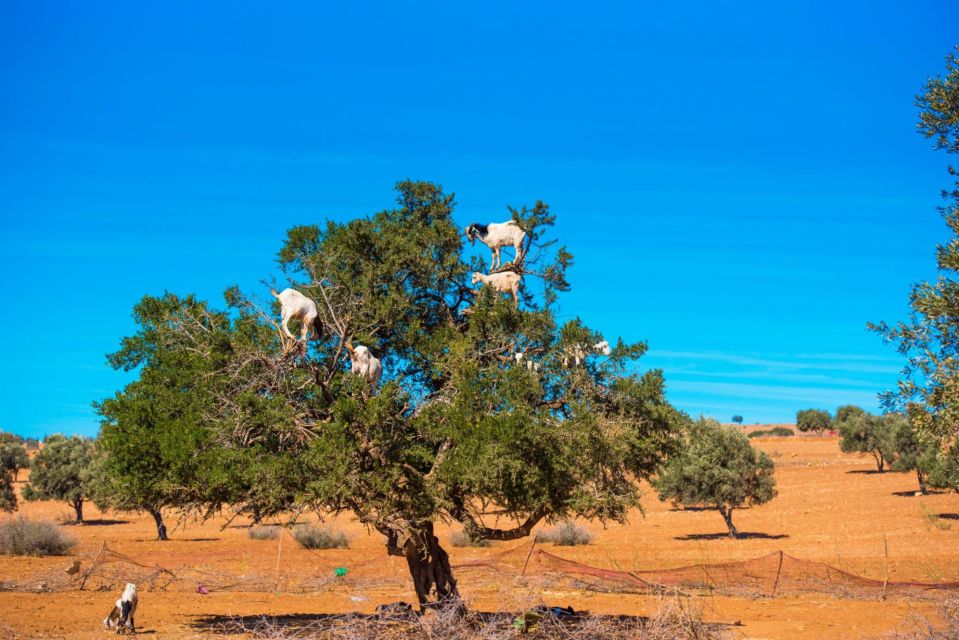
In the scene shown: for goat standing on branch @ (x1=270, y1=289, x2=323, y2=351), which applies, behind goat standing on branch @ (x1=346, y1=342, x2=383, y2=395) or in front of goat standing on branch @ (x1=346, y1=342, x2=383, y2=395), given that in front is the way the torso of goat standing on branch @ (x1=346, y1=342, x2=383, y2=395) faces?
in front

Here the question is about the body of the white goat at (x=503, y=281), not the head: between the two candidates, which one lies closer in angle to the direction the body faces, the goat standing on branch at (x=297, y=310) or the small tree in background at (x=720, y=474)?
the goat standing on branch

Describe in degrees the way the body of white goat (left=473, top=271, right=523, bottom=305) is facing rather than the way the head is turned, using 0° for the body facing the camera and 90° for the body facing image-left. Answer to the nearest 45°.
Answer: approximately 90°

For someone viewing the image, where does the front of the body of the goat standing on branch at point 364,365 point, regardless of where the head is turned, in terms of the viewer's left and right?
facing the viewer and to the left of the viewer

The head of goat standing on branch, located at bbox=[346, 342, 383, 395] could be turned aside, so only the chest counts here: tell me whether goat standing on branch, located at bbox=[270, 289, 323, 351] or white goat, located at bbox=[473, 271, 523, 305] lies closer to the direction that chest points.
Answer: the goat standing on branch

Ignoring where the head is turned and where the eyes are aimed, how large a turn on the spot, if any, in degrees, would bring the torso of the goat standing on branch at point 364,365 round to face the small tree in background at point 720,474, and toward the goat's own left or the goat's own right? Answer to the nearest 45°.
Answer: approximately 180°
